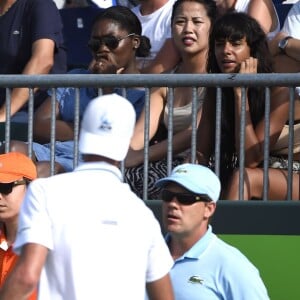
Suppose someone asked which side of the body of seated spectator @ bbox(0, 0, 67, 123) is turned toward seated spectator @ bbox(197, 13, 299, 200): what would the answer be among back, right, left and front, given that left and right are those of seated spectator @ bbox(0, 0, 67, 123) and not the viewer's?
left

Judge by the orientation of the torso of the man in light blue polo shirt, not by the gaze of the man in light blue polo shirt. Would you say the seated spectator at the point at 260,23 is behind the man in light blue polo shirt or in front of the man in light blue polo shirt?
behind

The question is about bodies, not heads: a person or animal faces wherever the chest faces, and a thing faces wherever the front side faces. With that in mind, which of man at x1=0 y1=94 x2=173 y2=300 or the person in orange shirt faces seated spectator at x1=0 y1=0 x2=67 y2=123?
the man

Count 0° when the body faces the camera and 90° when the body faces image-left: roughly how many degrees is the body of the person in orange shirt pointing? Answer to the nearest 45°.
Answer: approximately 45°

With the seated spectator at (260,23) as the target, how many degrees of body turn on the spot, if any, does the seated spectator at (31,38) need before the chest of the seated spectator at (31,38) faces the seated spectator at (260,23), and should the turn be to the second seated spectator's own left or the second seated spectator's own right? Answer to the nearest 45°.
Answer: approximately 135° to the second seated spectator's own left

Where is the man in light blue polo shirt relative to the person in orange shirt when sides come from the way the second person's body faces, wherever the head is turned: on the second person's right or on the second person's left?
on the second person's left

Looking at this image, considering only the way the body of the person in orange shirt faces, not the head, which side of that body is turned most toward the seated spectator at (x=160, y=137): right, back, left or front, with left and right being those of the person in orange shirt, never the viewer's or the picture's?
back

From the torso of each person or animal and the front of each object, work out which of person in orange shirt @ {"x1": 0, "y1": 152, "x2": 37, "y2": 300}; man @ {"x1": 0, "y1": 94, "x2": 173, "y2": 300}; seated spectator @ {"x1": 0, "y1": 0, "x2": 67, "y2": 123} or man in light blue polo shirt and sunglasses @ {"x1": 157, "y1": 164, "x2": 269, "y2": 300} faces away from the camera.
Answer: the man

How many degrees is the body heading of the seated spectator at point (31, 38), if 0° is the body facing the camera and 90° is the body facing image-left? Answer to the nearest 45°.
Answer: approximately 45°

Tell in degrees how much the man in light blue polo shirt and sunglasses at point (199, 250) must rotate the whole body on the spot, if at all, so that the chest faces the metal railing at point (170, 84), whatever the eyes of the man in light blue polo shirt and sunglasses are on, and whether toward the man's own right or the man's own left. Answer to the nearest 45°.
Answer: approximately 135° to the man's own right

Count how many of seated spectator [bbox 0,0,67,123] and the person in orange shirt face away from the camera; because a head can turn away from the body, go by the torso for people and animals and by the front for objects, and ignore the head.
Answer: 0
